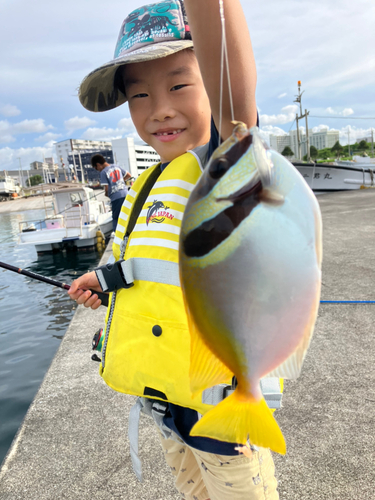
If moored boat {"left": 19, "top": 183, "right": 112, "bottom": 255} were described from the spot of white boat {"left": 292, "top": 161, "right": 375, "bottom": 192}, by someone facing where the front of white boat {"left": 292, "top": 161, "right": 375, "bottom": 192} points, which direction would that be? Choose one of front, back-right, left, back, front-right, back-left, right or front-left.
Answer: front-left

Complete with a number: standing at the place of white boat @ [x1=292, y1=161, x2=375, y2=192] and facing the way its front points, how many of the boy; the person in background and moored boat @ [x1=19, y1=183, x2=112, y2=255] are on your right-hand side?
0

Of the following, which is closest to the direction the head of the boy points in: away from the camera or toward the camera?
toward the camera

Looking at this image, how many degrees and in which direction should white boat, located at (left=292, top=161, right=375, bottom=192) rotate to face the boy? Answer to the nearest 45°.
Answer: approximately 90° to its left

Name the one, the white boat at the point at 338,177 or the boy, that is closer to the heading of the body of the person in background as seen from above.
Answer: the white boat

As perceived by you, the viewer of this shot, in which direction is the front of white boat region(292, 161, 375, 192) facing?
facing to the left of the viewer

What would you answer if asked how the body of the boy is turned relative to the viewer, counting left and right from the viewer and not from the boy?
facing the viewer and to the left of the viewer
